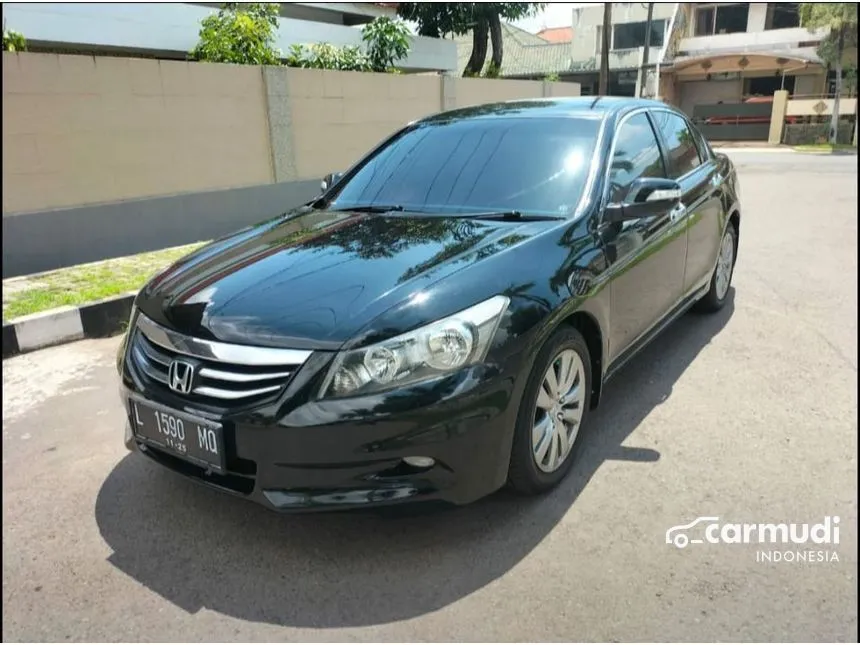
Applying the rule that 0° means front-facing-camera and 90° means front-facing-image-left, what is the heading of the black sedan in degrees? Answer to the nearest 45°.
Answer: approximately 45°

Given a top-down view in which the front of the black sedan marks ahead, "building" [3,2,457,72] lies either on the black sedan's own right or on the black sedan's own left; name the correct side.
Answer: on the black sedan's own right

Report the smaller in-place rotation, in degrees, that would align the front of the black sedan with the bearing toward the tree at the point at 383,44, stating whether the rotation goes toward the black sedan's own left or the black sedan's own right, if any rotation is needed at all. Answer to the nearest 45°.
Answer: approximately 135° to the black sedan's own right

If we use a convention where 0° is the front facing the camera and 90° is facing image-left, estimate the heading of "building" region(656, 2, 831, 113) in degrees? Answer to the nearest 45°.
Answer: approximately 0°

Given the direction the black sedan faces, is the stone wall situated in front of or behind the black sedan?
behind

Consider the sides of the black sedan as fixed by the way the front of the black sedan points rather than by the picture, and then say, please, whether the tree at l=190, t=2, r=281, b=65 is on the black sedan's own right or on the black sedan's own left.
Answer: on the black sedan's own right

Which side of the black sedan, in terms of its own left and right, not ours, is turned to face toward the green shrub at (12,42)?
right

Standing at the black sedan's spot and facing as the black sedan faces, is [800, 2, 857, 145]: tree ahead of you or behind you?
behind
